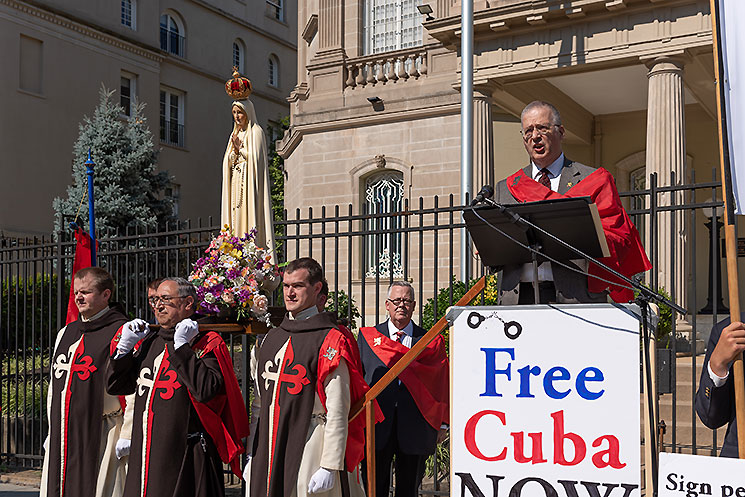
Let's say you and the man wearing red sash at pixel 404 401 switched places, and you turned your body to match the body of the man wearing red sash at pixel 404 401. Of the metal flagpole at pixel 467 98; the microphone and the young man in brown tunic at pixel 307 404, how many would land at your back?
1

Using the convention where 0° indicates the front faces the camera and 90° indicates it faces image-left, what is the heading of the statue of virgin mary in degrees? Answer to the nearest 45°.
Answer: approximately 45°

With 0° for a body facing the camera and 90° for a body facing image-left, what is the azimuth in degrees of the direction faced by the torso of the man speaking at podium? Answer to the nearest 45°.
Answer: approximately 45°

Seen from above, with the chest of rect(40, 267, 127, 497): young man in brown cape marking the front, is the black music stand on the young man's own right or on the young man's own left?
on the young man's own left

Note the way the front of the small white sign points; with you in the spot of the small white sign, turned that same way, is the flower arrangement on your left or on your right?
on your right

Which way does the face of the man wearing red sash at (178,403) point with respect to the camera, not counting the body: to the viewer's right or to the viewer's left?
to the viewer's left

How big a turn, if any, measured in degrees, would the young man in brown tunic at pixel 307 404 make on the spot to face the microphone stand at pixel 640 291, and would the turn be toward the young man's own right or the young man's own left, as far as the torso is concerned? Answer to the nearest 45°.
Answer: approximately 90° to the young man's own left

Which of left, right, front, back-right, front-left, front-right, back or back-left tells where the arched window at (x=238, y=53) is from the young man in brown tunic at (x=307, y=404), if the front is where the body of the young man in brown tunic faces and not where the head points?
back-right

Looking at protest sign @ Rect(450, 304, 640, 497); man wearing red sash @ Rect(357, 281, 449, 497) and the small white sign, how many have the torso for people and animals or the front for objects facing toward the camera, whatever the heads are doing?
3
